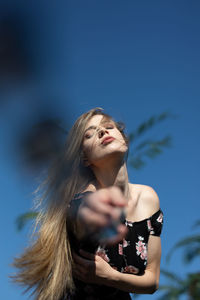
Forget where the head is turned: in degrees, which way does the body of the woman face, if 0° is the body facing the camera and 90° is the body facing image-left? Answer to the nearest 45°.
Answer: approximately 0°
